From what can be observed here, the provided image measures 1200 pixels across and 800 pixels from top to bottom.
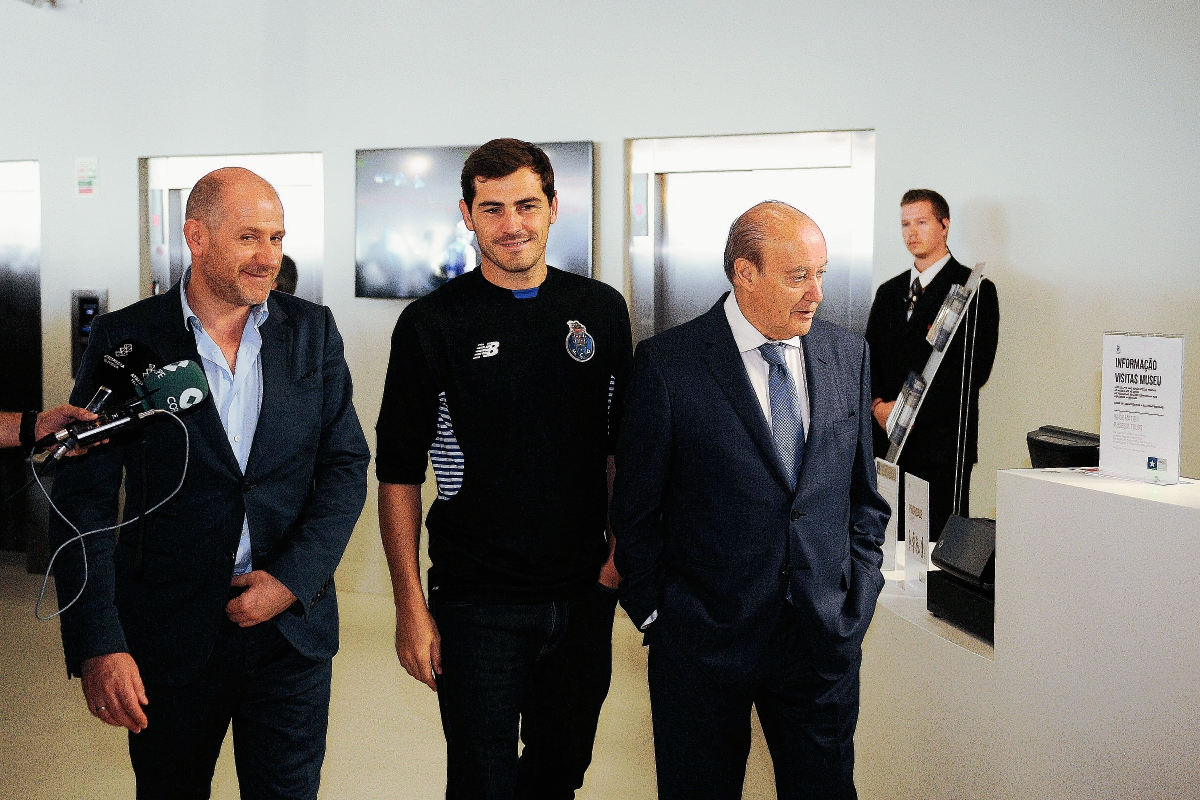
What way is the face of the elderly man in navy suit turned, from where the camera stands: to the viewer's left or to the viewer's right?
to the viewer's right

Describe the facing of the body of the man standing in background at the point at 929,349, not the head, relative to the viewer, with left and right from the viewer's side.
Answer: facing the viewer and to the left of the viewer

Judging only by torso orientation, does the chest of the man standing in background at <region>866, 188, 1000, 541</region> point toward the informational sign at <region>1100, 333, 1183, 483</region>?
no

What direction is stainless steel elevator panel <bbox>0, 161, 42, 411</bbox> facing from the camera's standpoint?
toward the camera

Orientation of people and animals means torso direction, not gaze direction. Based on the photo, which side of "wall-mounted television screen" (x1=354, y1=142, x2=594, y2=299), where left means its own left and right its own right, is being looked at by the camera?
front

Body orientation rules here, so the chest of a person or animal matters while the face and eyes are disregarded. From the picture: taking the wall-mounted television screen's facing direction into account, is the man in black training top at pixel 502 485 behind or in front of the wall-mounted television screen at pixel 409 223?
in front

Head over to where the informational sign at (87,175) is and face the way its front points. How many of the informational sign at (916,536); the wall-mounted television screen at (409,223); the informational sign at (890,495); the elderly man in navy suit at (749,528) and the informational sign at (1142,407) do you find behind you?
0

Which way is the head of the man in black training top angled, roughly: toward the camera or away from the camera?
toward the camera

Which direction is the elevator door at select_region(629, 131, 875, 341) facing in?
toward the camera

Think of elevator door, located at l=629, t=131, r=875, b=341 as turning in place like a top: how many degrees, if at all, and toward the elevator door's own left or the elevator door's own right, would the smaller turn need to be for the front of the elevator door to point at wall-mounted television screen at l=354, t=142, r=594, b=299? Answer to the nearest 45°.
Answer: approximately 90° to the elevator door's own right

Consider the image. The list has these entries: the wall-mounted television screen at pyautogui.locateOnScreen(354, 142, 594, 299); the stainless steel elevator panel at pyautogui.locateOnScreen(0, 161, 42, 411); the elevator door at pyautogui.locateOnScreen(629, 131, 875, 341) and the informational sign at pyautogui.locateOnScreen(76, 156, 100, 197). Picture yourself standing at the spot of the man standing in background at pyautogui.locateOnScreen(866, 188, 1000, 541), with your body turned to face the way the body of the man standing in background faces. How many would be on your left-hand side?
0

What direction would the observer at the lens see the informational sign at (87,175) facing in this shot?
facing the viewer

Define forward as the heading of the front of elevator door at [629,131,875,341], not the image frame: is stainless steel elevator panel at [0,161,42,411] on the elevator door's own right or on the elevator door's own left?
on the elevator door's own right

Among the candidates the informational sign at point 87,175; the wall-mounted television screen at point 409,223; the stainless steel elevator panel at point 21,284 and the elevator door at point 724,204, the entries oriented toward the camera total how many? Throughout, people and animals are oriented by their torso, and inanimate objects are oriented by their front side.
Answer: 4

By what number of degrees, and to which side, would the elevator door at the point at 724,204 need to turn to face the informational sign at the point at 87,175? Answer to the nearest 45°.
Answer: approximately 90° to its right

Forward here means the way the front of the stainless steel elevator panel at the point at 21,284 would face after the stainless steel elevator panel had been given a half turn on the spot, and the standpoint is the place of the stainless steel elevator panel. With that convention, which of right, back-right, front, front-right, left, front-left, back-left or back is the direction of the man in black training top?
back

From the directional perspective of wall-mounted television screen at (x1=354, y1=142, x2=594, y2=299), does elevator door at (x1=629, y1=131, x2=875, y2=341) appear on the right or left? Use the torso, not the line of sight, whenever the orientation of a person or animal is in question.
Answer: on its left

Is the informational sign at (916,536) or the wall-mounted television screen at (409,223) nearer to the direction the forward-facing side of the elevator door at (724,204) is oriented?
the informational sign
